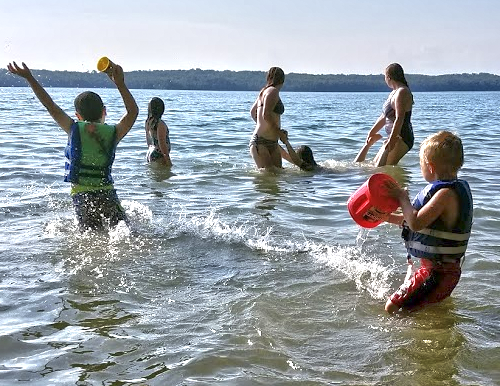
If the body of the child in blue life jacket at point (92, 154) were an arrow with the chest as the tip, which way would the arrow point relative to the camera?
away from the camera

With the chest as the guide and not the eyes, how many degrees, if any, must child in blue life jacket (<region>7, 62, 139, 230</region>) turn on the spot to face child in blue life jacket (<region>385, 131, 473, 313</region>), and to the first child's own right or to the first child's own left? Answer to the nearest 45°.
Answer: approximately 135° to the first child's own right

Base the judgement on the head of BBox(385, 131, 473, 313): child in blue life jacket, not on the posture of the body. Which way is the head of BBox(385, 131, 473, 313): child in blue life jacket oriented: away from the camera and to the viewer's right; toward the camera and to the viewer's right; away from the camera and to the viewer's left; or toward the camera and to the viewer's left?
away from the camera and to the viewer's left

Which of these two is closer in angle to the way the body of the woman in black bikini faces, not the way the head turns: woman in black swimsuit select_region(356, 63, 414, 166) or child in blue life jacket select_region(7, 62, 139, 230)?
the woman in black swimsuit

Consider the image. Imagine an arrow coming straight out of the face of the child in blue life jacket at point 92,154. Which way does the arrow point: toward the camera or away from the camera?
away from the camera

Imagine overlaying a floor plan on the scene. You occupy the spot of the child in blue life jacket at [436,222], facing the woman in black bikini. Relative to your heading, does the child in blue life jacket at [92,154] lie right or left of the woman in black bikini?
left

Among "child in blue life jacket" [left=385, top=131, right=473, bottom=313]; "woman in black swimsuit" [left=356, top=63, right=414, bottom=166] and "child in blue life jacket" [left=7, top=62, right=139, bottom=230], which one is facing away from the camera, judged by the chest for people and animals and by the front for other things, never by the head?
"child in blue life jacket" [left=7, top=62, right=139, bottom=230]

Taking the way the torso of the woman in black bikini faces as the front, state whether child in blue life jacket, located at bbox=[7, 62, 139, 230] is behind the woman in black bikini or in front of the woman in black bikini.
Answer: behind

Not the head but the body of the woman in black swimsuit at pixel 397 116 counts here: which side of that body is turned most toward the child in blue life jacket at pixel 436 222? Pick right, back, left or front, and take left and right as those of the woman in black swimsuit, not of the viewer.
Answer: left

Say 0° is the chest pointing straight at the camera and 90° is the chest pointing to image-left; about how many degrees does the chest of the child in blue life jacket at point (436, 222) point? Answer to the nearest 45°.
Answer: approximately 90°

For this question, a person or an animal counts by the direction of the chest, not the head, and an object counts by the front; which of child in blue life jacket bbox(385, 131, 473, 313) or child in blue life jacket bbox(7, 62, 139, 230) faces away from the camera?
child in blue life jacket bbox(7, 62, 139, 230)

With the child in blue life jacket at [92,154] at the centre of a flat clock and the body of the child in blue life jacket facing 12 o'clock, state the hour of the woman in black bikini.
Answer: The woman in black bikini is roughly at 1 o'clock from the child in blue life jacket.

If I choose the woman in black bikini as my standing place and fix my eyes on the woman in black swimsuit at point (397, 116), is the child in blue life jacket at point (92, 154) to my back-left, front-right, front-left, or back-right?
back-right

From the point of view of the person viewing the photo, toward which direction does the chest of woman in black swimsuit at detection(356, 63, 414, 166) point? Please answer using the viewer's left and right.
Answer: facing to the left of the viewer
